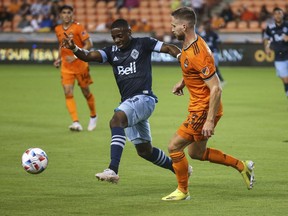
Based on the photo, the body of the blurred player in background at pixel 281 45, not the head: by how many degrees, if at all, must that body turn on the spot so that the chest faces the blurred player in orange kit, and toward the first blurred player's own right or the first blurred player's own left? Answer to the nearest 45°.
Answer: approximately 45° to the first blurred player's own right

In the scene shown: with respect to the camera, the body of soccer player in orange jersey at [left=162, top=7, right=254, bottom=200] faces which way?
to the viewer's left

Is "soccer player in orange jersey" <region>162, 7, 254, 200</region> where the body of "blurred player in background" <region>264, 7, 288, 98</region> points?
yes

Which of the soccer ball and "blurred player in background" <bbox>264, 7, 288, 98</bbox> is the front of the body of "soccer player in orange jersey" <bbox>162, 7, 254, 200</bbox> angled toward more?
the soccer ball

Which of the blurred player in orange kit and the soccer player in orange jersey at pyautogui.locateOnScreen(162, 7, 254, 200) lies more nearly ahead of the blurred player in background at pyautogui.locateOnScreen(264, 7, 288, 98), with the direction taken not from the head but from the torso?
the soccer player in orange jersey

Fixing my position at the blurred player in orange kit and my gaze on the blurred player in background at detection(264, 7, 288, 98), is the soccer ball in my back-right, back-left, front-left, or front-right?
back-right

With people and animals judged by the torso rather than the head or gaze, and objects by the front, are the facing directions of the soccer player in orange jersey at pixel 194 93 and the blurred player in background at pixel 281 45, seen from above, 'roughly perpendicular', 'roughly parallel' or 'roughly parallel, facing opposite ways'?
roughly perpendicular

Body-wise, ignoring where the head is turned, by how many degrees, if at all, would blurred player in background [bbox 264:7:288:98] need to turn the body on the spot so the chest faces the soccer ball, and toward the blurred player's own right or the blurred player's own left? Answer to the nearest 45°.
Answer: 0° — they already face it

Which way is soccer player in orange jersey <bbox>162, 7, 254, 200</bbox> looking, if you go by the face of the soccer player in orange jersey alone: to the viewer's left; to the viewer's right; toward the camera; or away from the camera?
to the viewer's left

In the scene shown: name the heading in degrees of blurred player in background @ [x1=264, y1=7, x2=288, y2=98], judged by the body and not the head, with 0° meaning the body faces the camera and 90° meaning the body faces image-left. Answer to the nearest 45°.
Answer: approximately 0°
